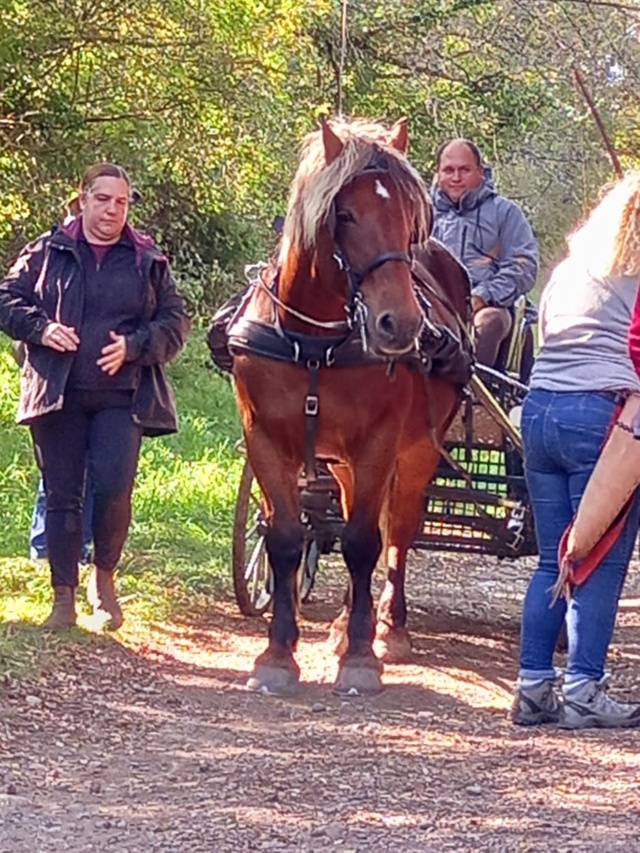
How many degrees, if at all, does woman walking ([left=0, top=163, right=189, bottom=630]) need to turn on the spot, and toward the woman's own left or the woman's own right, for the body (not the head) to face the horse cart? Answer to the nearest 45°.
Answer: approximately 90° to the woman's own left

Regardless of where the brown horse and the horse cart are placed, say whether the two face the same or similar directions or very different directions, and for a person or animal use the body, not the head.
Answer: same or similar directions

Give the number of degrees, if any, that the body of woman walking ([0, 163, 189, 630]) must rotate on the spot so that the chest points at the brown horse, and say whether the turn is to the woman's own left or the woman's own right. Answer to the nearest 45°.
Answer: approximately 45° to the woman's own left

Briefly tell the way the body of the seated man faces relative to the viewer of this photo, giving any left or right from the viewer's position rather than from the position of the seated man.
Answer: facing the viewer and to the left of the viewer

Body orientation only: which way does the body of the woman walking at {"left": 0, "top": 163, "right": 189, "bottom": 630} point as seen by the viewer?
toward the camera

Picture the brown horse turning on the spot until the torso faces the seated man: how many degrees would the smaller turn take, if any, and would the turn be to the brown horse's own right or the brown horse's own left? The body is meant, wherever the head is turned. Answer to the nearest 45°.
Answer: approximately 180°

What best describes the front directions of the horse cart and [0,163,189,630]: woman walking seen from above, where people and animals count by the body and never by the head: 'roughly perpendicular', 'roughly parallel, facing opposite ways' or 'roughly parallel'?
roughly parallel

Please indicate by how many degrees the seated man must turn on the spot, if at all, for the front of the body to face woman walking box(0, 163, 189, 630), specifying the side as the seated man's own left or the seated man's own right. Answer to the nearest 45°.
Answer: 0° — they already face them

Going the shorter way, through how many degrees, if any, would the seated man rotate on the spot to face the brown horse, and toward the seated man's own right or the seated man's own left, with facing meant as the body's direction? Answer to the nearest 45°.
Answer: approximately 45° to the seated man's own left

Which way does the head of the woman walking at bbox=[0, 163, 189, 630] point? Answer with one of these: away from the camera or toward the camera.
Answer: toward the camera

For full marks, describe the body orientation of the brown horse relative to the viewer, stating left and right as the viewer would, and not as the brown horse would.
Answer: facing the viewer
